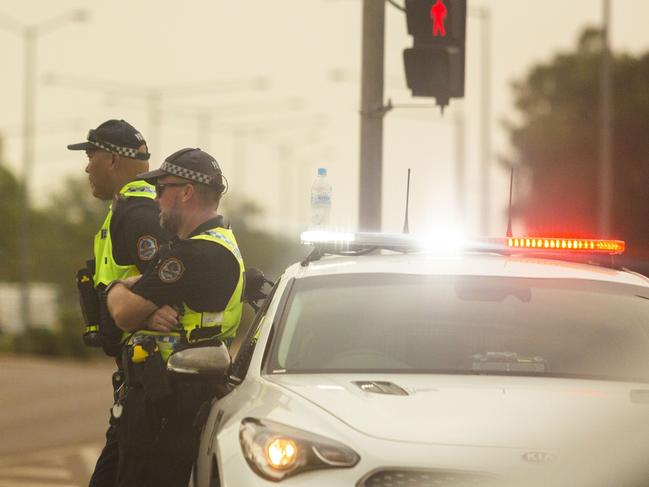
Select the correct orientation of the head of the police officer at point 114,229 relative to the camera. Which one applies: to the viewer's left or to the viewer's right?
to the viewer's left

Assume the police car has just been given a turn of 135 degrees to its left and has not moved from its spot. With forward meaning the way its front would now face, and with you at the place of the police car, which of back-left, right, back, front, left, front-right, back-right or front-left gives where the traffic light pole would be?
front-left

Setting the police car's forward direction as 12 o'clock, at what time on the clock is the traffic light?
The traffic light is roughly at 6 o'clock from the police car.

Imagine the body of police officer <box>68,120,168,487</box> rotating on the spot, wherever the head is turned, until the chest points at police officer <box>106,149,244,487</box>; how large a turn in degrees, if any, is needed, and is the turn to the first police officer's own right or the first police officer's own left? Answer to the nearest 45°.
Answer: approximately 135° to the first police officer's own left

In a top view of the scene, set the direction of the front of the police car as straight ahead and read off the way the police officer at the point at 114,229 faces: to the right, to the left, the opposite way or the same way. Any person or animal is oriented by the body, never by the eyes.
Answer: to the right

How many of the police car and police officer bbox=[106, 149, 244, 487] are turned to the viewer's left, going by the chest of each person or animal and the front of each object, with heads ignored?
1

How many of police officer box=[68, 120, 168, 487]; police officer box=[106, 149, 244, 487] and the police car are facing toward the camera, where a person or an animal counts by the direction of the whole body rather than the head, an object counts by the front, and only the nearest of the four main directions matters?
1

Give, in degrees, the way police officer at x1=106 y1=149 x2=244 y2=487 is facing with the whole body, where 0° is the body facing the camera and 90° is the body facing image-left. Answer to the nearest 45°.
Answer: approximately 90°

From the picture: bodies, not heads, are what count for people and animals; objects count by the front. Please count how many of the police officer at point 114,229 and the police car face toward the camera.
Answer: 1

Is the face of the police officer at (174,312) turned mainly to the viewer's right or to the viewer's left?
to the viewer's left

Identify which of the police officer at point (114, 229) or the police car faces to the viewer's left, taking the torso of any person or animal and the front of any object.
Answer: the police officer

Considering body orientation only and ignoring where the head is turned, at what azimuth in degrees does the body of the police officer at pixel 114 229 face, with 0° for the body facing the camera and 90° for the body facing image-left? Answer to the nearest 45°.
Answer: approximately 90°
